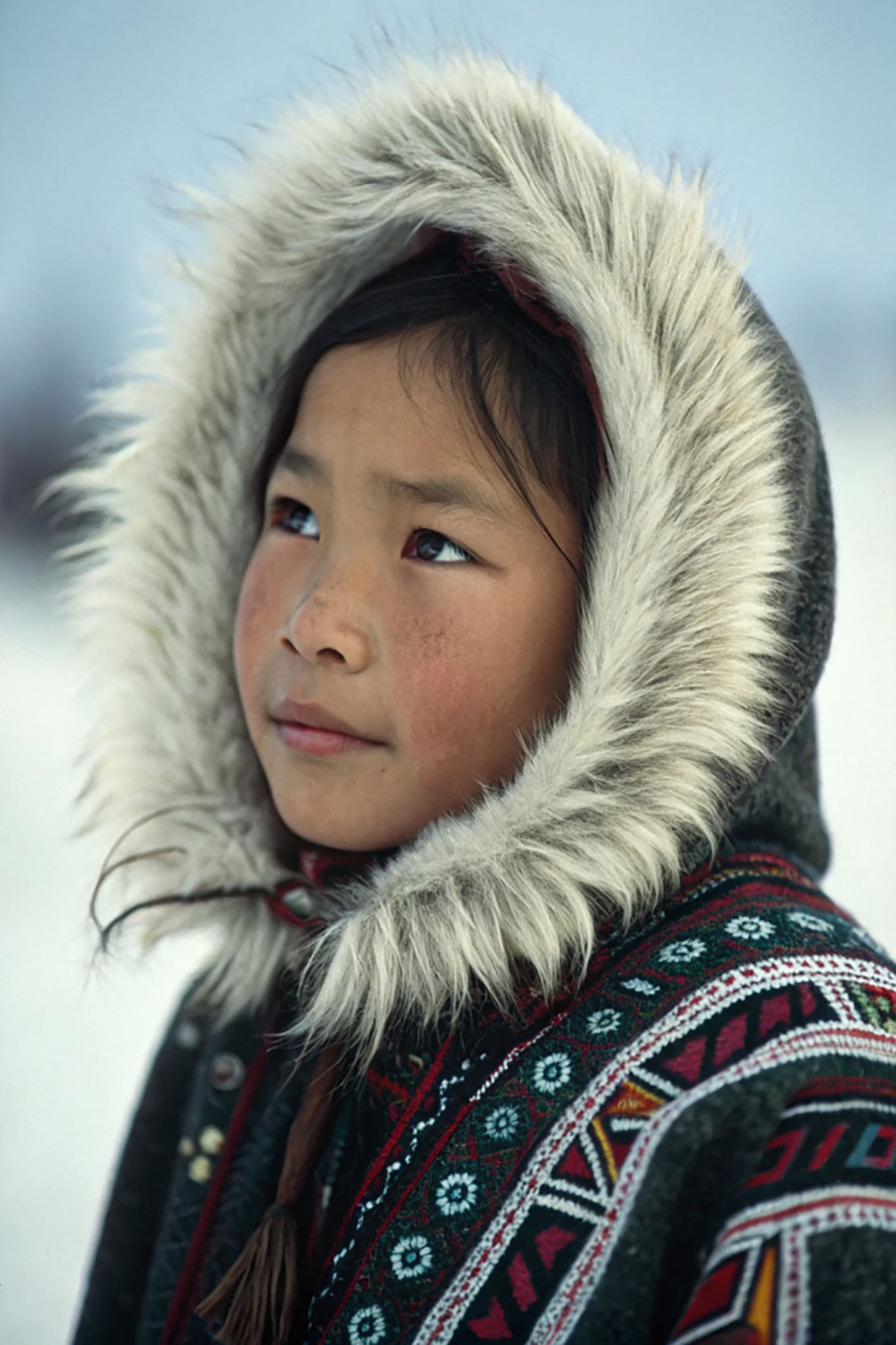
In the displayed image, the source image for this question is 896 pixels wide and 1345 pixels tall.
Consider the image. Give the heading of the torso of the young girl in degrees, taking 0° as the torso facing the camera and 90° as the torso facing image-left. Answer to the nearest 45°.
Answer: approximately 45°
